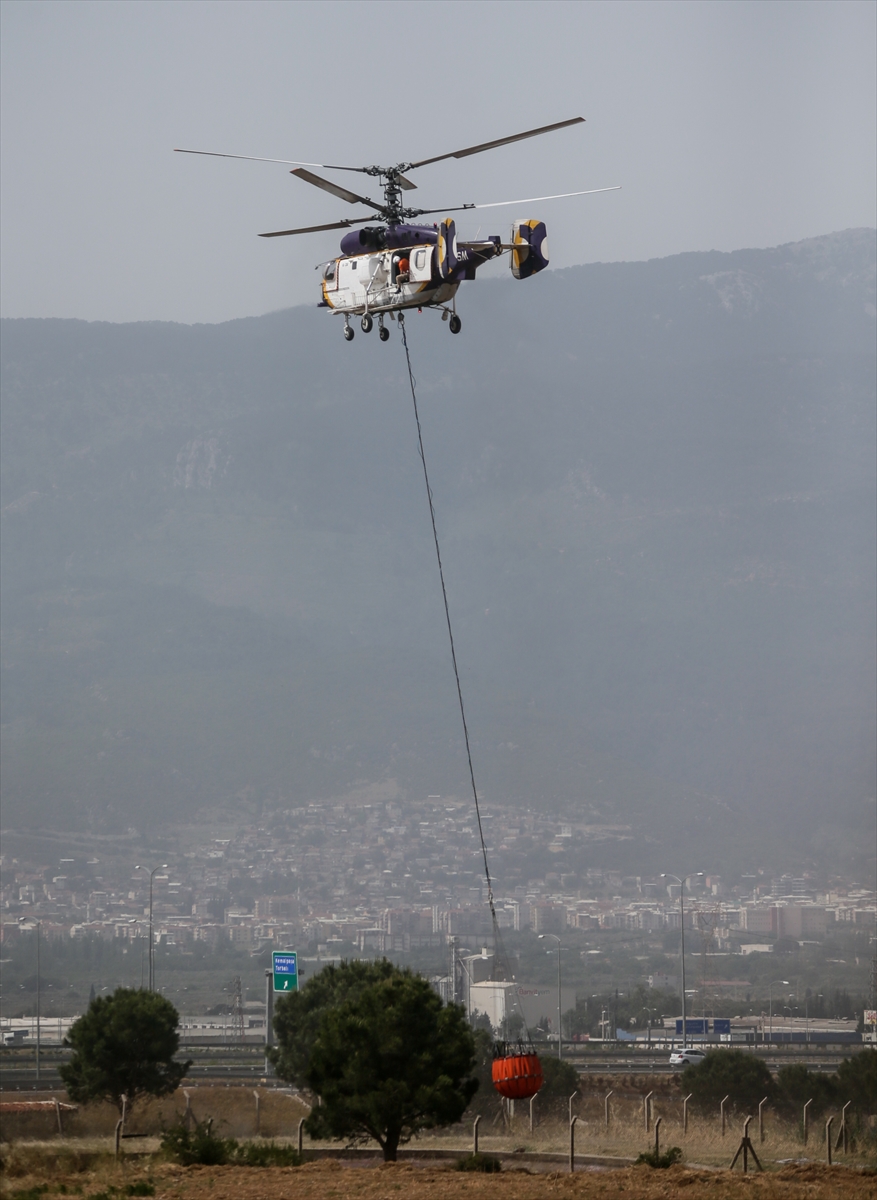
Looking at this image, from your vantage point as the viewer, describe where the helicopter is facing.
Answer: facing away from the viewer and to the left of the viewer
